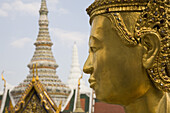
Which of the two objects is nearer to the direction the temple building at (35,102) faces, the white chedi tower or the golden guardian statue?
the golden guardian statue

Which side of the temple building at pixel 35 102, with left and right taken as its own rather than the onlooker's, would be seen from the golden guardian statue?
front

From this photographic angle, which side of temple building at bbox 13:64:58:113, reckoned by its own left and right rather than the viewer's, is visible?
front

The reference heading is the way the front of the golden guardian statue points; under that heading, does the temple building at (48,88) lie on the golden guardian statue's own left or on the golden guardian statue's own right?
on the golden guardian statue's own right

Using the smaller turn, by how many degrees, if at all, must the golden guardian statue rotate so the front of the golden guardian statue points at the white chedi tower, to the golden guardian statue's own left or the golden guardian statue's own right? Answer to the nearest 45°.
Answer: approximately 90° to the golden guardian statue's own right

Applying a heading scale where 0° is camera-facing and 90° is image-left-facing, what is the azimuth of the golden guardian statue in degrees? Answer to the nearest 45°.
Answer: approximately 90°

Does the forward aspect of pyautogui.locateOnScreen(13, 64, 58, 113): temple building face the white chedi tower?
no

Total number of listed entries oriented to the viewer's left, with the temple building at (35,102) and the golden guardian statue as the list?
1

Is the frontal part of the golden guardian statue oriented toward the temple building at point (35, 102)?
no
